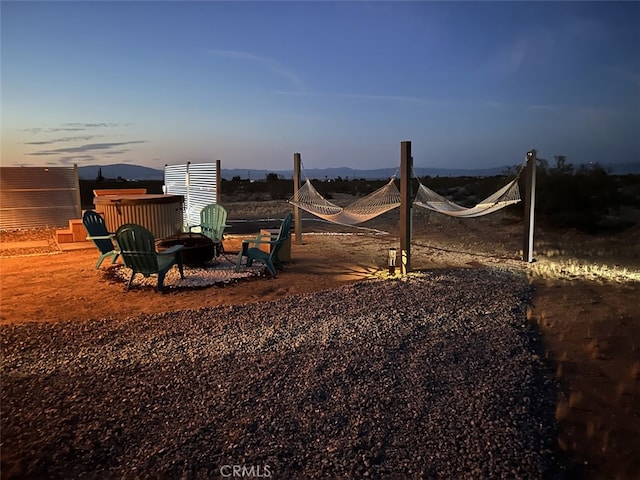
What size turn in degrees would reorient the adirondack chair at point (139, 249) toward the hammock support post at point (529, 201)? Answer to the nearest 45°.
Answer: approximately 45° to its right

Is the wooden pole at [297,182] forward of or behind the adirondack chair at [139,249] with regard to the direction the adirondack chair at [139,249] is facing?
forward

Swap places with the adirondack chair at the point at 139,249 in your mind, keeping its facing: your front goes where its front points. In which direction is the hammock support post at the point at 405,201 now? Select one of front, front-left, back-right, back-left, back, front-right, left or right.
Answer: front-right

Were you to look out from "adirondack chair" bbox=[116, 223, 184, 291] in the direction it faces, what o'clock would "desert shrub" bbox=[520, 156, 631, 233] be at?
The desert shrub is roughly at 1 o'clock from the adirondack chair.

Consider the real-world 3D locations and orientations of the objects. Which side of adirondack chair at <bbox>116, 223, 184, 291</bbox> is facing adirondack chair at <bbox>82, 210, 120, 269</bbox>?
left

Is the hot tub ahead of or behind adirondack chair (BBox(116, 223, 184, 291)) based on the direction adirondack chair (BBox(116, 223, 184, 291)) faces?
ahead

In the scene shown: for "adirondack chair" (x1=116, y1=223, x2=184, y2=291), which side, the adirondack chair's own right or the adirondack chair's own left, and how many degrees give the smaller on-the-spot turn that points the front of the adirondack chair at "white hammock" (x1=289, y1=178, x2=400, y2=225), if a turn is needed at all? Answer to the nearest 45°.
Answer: approximately 45° to the adirondack chair's own right

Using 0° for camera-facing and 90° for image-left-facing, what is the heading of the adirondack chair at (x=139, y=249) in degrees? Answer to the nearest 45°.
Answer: approximately 225°

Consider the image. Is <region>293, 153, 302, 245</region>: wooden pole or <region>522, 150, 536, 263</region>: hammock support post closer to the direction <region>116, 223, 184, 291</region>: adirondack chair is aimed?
the wooden pole

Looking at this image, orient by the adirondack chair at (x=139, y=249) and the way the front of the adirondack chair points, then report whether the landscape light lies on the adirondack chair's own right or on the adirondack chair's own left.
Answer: on the adirondack chair's own right
